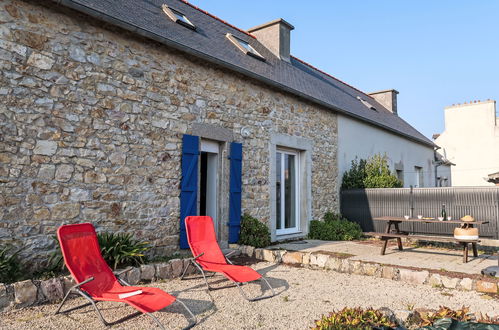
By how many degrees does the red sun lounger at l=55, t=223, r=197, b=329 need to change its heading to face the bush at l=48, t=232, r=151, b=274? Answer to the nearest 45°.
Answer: approximately 135° to its left

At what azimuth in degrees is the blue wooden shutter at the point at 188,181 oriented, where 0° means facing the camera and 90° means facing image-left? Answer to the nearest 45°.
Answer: approximately 315°

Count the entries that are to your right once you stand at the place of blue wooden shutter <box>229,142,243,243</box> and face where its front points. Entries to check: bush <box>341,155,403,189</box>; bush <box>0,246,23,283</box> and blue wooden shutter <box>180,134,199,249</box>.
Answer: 2

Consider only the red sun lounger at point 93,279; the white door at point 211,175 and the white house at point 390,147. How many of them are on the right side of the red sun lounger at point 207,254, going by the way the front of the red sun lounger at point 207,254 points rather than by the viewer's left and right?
1

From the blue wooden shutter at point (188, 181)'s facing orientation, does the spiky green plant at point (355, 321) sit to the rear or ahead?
ahead

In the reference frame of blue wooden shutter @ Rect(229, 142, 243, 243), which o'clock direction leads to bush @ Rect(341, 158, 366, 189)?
The bush is roughly at 9 o'clock from the blue wooden shutter.

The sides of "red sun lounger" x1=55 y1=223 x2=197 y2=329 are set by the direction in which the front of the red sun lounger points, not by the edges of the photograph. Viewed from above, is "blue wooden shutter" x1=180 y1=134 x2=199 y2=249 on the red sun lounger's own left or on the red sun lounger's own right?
on the red sun lounger's own left

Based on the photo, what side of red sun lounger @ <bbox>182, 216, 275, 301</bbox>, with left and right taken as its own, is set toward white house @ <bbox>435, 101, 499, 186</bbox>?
left

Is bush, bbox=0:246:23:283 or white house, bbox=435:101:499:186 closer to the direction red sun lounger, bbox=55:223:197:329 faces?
the white house

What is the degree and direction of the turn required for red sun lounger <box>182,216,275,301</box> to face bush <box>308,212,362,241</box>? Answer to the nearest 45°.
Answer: approximately 90° to its left

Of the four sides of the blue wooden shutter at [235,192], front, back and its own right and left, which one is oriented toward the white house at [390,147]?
left
